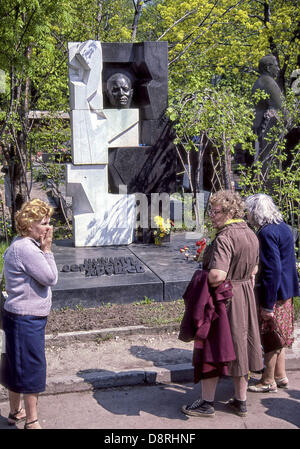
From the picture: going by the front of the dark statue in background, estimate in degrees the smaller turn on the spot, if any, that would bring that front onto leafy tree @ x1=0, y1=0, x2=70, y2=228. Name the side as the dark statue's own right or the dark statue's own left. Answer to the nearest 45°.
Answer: approximately 135° to the dark statue's own right

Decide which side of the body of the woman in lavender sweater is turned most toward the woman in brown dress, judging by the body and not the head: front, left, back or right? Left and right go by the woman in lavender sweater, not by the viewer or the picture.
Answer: front

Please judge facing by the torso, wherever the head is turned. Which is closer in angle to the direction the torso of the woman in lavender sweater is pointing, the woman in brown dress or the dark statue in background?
the woman in brown dress

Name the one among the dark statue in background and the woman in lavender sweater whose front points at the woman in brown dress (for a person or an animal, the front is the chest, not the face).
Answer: the woman in lavender sweater

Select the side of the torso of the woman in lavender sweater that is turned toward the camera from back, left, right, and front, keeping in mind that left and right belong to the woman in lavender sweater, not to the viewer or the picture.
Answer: right

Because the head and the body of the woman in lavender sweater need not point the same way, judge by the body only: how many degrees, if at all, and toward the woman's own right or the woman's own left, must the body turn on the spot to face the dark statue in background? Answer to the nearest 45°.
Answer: approximately 45° to the woman's own left

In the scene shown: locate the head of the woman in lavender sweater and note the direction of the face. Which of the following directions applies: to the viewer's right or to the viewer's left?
to the viewer's right
